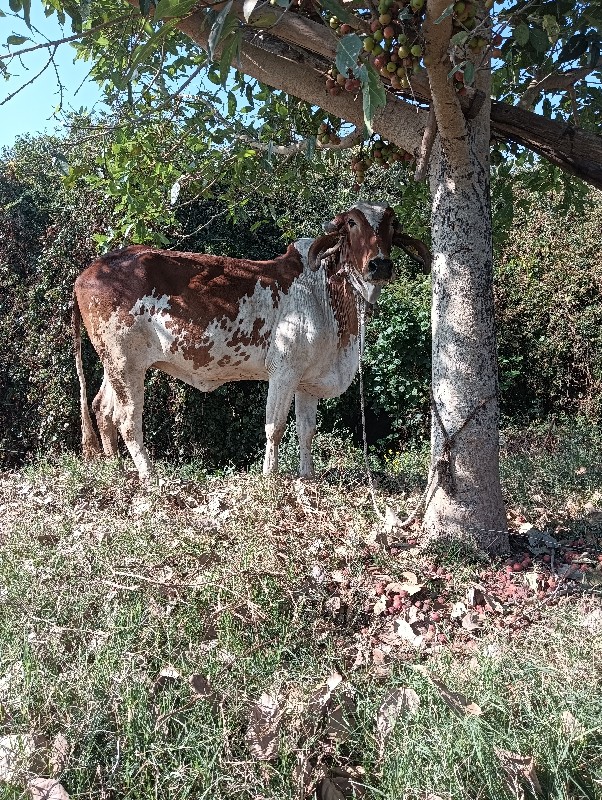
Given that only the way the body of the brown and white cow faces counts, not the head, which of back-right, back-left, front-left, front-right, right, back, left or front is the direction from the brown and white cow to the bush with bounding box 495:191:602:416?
front-left

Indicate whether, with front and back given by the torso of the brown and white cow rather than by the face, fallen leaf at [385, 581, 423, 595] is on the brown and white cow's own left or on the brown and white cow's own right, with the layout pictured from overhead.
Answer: on the brown and white cow's own right

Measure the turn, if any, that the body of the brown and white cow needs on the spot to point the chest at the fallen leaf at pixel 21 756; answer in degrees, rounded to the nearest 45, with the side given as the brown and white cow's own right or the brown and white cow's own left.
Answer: approximately 90° to the brown and white cow's own right

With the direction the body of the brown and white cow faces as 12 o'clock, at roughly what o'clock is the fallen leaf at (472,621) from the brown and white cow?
The fallen leaf is roughly at 2 o'clock from the brown and white cow.

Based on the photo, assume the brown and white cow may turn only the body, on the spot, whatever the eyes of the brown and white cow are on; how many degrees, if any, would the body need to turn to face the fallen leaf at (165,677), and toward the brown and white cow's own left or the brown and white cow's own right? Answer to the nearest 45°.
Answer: approximately 90° to the brown and white cow's own right

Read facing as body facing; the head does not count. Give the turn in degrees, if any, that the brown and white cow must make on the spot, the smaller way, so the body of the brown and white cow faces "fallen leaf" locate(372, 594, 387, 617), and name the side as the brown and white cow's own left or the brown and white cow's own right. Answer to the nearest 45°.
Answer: approximately 45° to the brown and white cow's own right

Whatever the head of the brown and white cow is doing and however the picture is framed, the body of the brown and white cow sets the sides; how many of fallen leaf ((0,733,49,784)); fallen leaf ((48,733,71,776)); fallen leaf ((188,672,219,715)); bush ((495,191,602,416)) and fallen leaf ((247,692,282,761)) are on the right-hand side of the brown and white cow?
4

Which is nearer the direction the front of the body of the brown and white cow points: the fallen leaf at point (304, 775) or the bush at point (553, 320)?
the bush

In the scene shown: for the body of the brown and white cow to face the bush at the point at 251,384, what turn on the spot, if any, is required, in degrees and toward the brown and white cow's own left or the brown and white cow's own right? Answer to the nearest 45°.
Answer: approximately 90° to the brown and white cow's own left

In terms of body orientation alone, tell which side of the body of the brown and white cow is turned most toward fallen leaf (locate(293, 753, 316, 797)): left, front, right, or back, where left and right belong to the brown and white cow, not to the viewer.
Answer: right

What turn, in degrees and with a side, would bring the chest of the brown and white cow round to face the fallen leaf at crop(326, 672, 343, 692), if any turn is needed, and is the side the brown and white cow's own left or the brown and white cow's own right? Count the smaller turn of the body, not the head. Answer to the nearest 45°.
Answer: approximately 90° to the brown and white cow's own right

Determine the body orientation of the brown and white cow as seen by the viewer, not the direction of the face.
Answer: to the viewer's right

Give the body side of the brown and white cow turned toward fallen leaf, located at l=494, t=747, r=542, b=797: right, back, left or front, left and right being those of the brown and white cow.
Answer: right

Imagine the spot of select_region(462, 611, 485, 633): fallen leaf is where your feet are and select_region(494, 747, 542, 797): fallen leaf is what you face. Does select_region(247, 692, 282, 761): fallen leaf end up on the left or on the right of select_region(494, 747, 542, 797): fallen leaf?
right

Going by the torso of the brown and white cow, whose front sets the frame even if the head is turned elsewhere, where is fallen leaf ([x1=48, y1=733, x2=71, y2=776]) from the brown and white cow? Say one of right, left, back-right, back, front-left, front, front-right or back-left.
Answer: right
